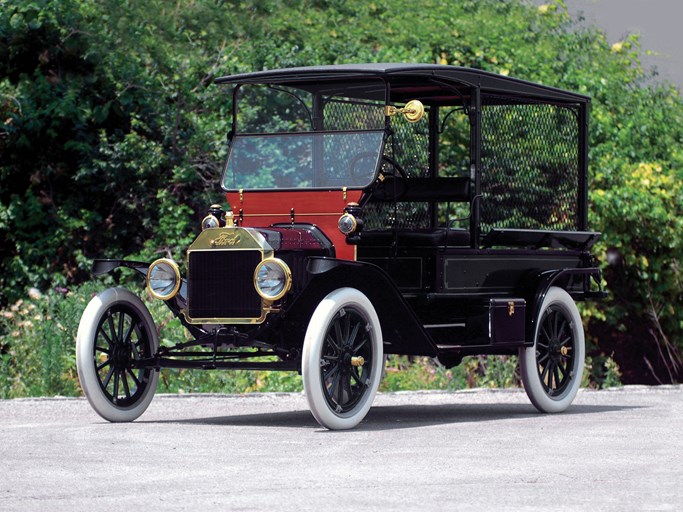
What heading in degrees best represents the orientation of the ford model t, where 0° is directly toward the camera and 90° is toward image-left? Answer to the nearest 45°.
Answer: approximately 45°
